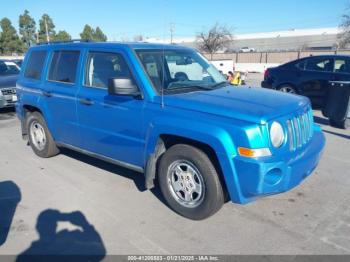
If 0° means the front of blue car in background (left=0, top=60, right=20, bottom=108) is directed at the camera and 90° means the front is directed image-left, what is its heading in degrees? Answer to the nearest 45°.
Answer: approximately 0°

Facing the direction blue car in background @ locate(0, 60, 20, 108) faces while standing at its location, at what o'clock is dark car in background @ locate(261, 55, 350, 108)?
The dark car in background is roughly at 10 o'clock from the blue car in background.

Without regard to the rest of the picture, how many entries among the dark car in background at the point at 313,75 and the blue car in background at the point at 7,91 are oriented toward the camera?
1

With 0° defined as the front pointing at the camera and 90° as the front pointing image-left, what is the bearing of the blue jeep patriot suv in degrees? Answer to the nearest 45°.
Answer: approximately 315°

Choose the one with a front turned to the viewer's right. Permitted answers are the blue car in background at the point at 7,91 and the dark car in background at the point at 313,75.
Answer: the dark car in background

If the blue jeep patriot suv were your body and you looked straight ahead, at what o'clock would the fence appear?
The fence is roughly at 8 o'clock from the blue jeep patriot suv.

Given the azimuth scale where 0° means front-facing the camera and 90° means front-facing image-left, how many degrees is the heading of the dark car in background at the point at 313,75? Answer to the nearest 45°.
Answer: approximately 270°

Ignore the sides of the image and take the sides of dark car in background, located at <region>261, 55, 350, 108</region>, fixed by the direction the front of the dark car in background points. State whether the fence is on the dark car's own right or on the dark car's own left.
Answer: on the dark car's own left

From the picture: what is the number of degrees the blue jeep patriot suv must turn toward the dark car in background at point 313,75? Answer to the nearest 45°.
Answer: approximately 90° to its left

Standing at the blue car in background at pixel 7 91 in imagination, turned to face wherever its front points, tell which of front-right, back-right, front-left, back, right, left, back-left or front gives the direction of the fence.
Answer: back-left

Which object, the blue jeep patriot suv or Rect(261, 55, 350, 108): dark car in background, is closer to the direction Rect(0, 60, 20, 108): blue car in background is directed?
the blue jeep patriot suv
